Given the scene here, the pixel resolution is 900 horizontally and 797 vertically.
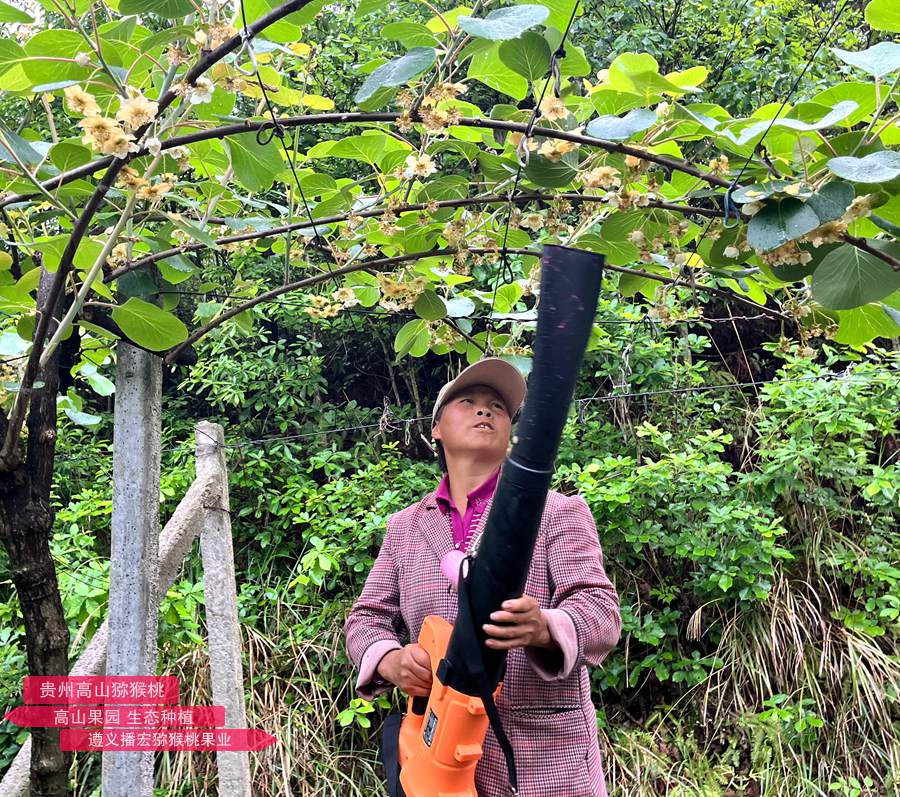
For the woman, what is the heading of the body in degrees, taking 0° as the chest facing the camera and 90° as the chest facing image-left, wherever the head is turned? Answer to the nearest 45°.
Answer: approximately 0°

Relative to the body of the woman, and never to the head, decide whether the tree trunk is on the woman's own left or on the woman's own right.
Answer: on the woman's own right
